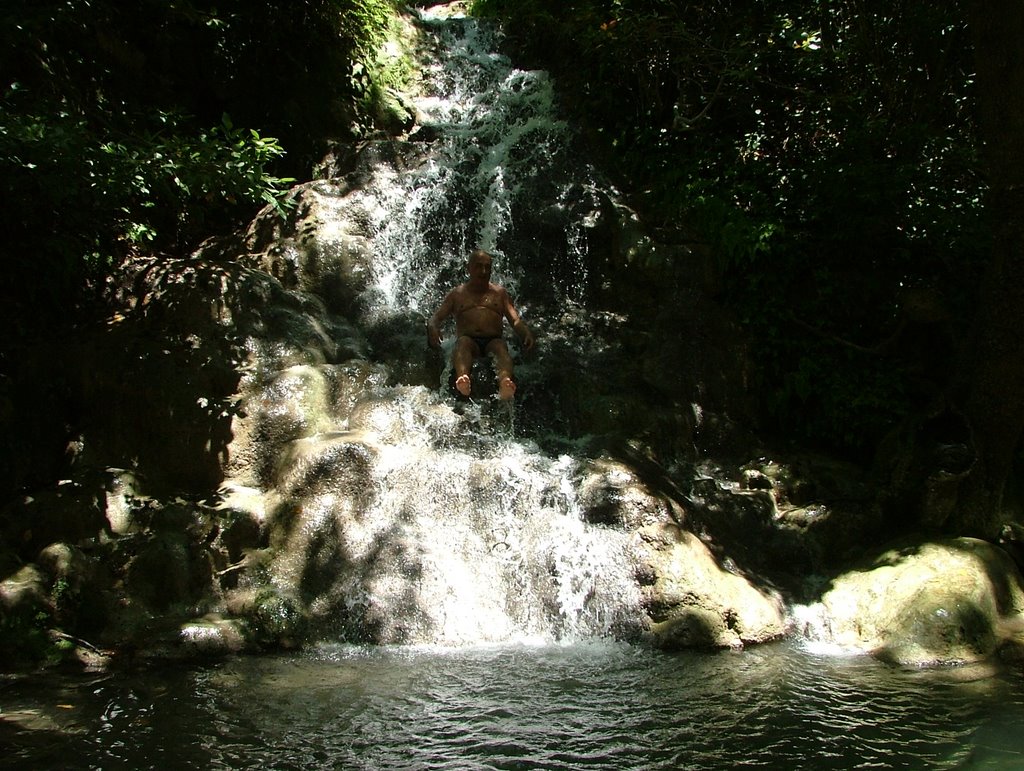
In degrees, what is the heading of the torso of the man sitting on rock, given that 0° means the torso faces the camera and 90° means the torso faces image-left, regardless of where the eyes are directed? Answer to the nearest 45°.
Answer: approximately 0°

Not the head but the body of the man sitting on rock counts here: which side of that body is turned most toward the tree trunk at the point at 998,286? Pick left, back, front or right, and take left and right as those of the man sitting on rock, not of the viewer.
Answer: left

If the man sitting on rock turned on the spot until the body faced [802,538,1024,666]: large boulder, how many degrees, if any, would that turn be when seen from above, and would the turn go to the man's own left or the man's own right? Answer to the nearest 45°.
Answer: approximately 45° to the man's own left
